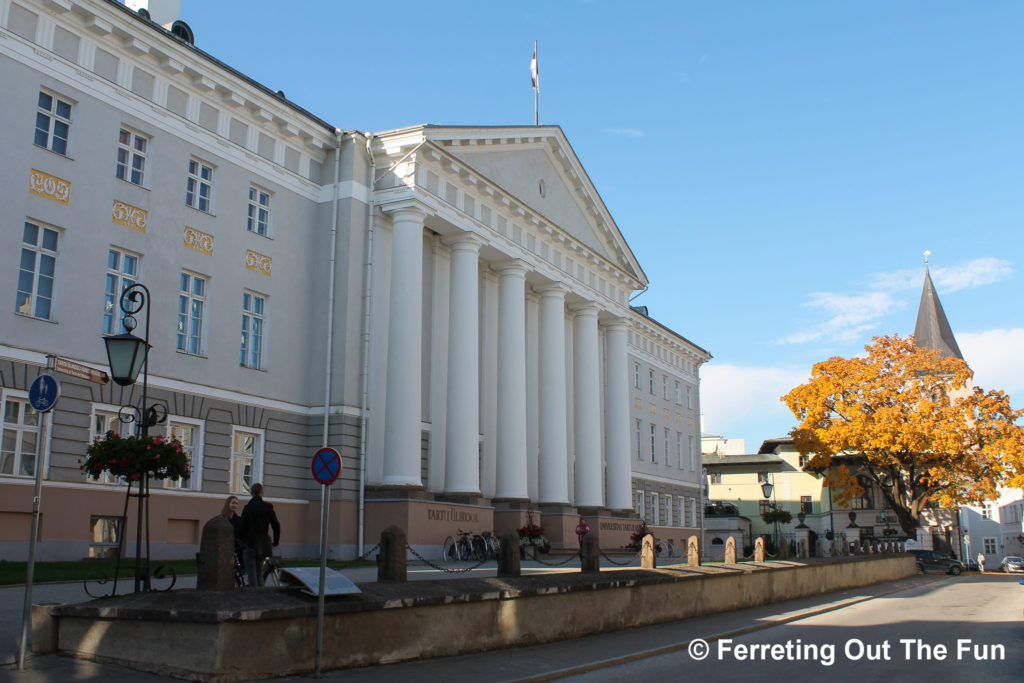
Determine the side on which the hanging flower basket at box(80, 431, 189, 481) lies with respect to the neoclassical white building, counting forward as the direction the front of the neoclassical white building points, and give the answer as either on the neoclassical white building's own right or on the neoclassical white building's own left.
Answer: on the neoclassical white building's own right

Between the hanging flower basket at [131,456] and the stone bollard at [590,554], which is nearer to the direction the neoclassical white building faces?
the stone bollard

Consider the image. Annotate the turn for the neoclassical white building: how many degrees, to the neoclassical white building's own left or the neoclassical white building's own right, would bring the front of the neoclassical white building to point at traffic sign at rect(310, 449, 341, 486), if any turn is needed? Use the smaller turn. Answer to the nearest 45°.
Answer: approximately 45° to the neoclassical white building's own right

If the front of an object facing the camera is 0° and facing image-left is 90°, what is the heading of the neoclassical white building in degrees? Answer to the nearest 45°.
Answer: approximately 315°

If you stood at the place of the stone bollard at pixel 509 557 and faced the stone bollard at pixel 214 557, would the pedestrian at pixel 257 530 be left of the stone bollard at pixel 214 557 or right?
right

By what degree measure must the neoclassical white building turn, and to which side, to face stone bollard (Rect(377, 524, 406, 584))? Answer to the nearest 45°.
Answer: approximately 45° to its right

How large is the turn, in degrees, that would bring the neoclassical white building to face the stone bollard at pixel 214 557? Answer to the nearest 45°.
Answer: approximately 45° to its right
